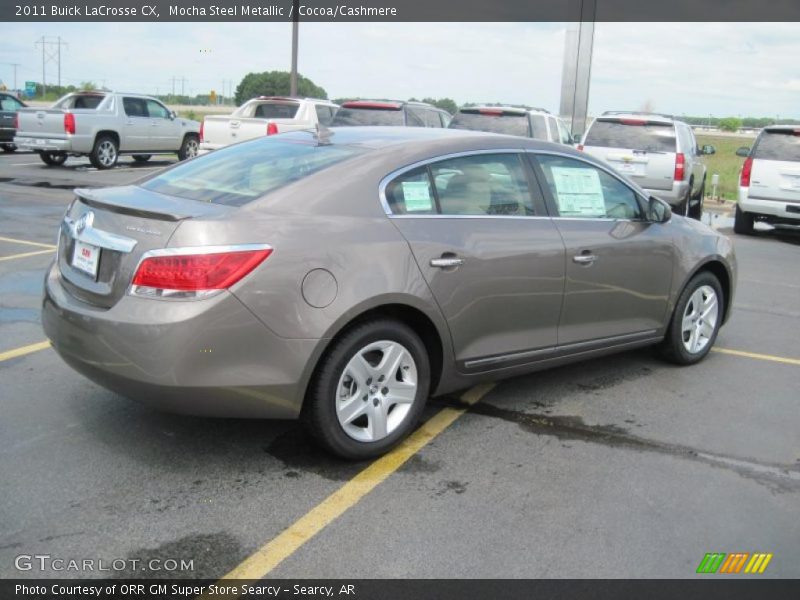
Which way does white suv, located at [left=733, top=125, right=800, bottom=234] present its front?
away from the camera

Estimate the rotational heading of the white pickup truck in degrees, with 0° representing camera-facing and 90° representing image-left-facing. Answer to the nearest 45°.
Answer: approximately 225°

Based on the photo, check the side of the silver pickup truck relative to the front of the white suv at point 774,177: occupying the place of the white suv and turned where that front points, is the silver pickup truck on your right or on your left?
on your left

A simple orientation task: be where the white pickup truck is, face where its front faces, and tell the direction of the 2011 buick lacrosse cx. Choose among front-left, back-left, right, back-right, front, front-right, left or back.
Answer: back-right

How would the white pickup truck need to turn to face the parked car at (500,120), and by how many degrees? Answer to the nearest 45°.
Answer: approximately 90° to its right

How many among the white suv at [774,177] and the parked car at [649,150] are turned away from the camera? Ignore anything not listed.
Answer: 2

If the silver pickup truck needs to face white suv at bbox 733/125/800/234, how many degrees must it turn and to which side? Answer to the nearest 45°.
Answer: approximately 90° to its right

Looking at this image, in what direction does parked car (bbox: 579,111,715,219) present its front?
away from the camera

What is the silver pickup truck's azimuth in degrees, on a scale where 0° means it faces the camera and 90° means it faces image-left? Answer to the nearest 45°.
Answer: approximately 225°
